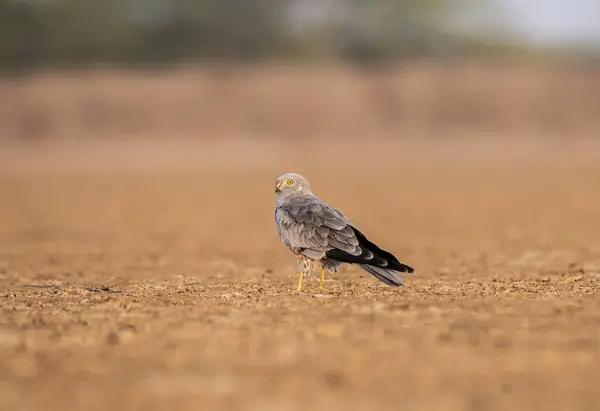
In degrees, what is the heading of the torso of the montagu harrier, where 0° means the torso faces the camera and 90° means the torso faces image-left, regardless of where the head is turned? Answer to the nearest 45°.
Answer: approximately 90°
